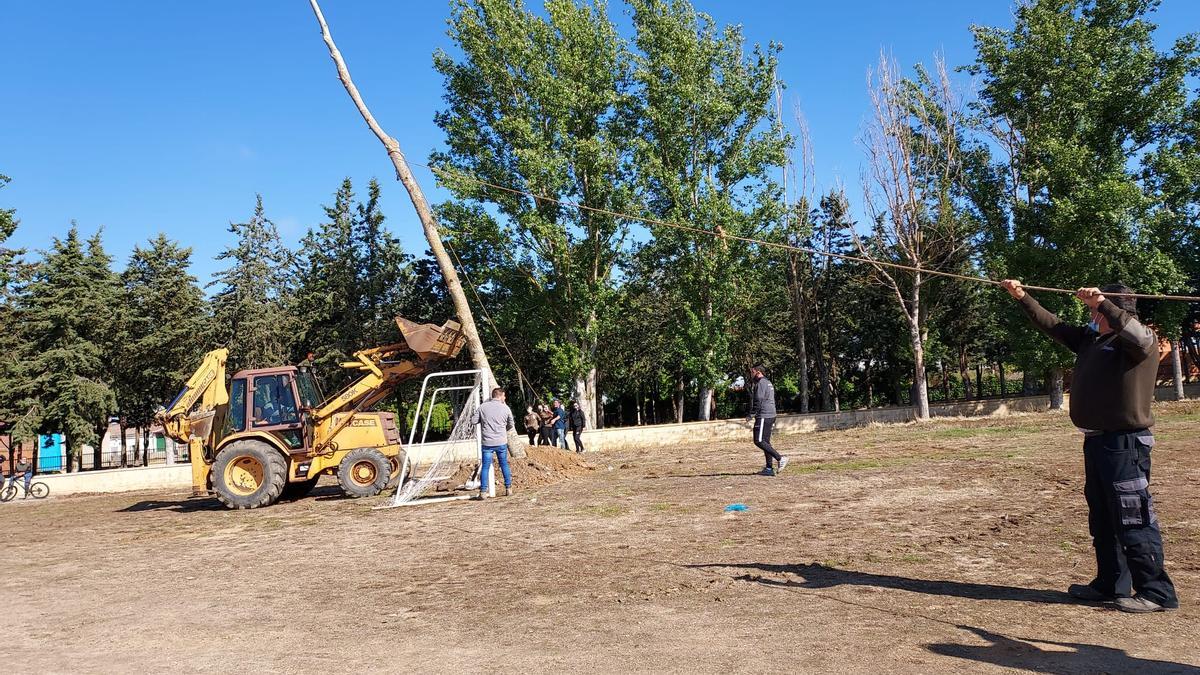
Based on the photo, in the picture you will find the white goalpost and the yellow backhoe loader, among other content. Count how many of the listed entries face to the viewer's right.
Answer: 2

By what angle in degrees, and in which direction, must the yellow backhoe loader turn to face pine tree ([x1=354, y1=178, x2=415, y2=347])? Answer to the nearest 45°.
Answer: approximately 90° to its left

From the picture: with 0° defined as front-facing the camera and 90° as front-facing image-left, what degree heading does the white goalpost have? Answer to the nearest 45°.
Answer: approximately 270°

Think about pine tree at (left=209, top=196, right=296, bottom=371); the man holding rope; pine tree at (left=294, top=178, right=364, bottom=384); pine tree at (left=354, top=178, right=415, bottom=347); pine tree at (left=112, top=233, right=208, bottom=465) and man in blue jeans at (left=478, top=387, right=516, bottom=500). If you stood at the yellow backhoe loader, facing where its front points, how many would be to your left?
4

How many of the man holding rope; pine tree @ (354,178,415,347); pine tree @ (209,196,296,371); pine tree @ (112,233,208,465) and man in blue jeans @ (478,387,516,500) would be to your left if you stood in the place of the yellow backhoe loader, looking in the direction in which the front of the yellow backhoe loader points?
3

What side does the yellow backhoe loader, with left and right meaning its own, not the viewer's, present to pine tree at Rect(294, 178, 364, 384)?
left

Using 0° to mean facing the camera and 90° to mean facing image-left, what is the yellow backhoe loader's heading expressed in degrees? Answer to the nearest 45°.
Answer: approximately 270°

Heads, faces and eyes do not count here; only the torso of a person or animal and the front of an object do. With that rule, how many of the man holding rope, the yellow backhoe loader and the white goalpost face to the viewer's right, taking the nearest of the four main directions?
2

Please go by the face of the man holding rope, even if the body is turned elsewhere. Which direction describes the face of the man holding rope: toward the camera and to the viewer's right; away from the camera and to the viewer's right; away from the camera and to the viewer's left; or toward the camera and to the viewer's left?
away from the camera and to the viewer's left
